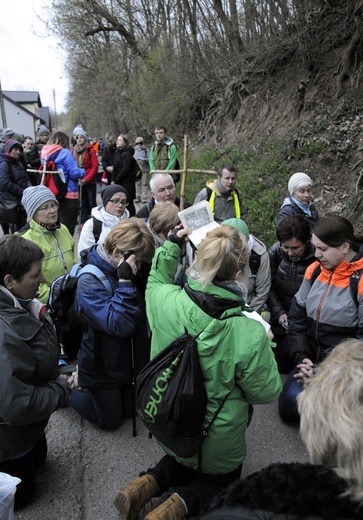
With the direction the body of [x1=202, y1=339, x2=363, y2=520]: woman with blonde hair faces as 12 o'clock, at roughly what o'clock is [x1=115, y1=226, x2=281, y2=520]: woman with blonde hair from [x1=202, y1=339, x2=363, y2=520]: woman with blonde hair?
[x1=115, y1=226, x2=281, y2=520]: woman with blonde hair is roughly at 11 o'clock from [x1=202, y1=339, x2=363, y2=520]: woman with blonde hair.

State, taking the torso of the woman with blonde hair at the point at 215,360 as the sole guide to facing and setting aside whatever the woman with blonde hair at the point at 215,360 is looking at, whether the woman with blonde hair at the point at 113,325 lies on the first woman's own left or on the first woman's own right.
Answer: on the first woman's own left

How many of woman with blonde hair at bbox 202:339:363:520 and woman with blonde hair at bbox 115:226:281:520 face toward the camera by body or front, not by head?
0

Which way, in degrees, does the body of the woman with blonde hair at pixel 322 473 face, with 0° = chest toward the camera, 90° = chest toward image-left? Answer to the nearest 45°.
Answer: approximately 180°

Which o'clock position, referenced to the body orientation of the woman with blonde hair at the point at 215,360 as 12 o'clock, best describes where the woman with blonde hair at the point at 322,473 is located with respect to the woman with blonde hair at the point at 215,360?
the woman with blonde hair at the point at 322,473 is roughly at 4 o'clock from the woman with blonde hair at the point at 215,360.

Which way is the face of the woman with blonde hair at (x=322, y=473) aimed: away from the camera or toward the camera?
away from the camera

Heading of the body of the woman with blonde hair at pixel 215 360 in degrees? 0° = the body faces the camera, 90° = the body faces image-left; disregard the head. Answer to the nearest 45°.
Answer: approximately 225°
